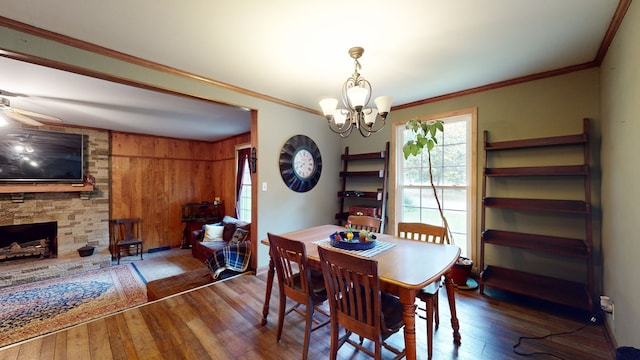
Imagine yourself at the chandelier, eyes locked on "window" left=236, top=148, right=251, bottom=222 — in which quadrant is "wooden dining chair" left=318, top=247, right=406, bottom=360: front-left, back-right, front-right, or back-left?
back-left

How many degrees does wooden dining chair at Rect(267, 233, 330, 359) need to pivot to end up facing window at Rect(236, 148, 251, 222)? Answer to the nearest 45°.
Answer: approximately 45° to its left

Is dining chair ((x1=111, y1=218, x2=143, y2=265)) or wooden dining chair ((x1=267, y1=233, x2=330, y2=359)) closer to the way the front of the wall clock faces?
the wooden dining chair

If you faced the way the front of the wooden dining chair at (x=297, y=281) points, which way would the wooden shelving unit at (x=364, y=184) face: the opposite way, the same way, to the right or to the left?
the opposite way

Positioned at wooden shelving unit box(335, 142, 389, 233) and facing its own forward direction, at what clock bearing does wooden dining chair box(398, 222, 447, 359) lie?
The wooden dining chair is roughly at 10 o'clock from the wooden shelving unit.

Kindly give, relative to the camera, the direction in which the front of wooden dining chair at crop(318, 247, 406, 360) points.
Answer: facing away from the viewer and to the right of the viewer

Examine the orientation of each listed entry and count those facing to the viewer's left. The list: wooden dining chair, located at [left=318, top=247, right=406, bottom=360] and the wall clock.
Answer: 0

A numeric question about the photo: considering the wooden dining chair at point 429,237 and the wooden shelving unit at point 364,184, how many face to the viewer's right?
0

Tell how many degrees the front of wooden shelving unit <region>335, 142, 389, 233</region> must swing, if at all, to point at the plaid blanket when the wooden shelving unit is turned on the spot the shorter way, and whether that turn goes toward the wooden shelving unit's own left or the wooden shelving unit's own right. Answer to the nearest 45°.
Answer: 0° — it already faces it

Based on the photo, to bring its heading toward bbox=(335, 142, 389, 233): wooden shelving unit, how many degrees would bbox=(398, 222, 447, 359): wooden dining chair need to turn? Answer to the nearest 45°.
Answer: approximately 90° to its right

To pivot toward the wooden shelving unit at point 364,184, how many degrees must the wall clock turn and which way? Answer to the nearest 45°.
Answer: approximately 45° to its left

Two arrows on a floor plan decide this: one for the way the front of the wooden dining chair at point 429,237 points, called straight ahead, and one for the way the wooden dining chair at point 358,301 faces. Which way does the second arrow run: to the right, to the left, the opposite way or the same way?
the opposite way

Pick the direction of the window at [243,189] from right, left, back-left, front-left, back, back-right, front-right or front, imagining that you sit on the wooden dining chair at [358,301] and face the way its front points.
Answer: left
